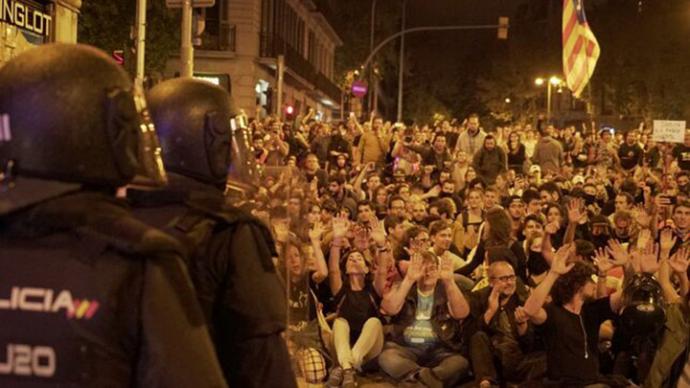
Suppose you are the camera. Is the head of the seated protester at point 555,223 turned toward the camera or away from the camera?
toward the camera

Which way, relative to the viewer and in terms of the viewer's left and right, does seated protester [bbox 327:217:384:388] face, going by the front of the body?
facing the viewer

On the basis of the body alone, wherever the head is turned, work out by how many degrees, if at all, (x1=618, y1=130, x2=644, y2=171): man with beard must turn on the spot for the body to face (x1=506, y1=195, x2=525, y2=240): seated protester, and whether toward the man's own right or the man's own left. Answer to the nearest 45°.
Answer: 0° — they already face them

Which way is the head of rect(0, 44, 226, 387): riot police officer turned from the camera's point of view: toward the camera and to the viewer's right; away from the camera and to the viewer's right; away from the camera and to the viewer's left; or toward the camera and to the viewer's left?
away from the camera and to the viewer's right

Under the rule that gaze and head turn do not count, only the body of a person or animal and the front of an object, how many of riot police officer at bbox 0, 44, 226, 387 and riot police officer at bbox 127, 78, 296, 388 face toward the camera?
0

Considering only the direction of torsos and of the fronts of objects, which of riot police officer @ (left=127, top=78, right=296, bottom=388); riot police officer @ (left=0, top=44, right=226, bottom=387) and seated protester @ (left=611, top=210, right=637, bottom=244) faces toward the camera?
the seated protester

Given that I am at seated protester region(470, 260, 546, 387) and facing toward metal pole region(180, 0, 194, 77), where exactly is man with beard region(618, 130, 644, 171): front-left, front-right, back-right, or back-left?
front-right

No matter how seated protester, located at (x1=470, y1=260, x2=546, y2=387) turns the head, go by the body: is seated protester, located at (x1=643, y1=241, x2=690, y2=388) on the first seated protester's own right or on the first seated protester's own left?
on the first seated protester's own left

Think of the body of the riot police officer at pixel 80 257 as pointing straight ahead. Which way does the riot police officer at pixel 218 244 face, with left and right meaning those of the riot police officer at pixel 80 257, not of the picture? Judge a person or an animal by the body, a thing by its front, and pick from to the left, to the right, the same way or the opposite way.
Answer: the same way

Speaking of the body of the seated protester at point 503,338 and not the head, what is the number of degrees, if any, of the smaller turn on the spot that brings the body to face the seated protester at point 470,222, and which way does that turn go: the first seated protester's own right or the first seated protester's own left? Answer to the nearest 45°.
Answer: approximately 180°

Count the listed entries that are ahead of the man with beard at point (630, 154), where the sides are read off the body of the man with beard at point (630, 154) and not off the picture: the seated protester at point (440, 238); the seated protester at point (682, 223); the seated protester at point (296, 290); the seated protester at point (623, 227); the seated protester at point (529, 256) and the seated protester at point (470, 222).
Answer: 6

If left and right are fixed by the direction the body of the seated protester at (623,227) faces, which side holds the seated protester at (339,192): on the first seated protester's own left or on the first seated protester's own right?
on the first seated protester's own right

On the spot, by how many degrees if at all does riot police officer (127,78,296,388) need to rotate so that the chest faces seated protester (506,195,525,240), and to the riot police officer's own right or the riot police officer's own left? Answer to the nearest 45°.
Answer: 0° — they already face them

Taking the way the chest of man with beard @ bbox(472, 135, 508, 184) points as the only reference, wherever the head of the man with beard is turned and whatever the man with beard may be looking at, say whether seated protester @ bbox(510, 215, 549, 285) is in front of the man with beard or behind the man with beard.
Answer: in front

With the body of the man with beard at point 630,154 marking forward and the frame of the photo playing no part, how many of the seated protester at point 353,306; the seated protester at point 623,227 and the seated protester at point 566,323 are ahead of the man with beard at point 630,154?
3

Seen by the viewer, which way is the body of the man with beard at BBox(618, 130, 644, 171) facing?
toward the camera

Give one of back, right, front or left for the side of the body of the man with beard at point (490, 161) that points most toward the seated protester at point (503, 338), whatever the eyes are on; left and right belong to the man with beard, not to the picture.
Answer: front
